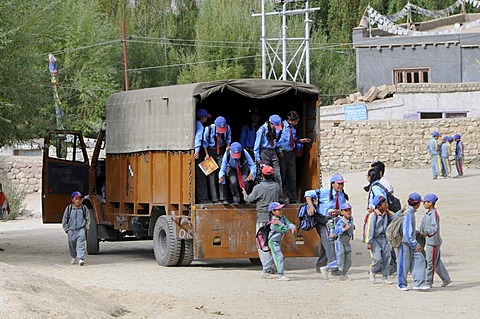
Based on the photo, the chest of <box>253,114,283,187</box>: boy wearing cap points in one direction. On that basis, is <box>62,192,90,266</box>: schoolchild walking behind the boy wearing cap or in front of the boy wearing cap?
behind

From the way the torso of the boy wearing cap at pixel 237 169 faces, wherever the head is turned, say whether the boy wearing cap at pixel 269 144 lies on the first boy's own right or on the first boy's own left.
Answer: on the first boy's own left

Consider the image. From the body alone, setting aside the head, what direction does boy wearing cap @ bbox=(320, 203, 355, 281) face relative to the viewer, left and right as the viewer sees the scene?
facing the viewer and to the right of the viewer

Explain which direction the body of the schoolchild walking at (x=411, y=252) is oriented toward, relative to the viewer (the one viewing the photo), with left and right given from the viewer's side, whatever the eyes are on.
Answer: facing to the right of the viewer

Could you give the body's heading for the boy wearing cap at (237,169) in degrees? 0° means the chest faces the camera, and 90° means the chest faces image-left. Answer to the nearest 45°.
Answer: approximately 0°

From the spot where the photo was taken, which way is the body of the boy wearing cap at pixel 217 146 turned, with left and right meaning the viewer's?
facing the viewer

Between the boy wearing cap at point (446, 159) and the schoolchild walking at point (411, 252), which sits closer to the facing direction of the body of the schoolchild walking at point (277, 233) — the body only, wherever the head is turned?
the schoolchild walking

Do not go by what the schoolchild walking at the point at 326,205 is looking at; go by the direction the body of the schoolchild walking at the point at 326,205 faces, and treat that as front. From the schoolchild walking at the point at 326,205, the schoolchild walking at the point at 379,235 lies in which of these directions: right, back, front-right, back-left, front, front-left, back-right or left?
front

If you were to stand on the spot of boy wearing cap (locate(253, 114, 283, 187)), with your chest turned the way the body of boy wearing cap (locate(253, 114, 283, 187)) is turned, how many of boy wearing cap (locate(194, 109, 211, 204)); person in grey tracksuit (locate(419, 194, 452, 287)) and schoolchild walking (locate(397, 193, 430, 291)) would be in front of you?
2

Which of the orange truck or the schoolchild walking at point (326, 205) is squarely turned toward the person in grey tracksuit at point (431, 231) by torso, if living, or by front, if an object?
the schoolchild walking

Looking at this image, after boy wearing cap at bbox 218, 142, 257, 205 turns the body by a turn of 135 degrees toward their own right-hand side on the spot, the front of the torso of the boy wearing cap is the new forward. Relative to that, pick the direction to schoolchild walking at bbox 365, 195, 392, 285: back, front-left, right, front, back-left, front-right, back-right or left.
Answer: back
